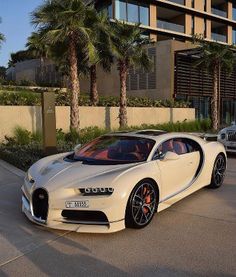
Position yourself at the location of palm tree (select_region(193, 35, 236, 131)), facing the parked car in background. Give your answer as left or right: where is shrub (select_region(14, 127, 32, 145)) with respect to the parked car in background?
right

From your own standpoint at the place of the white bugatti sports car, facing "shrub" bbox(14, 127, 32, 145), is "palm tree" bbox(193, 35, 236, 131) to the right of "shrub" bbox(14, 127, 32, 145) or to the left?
right

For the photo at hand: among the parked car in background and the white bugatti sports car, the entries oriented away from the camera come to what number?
0

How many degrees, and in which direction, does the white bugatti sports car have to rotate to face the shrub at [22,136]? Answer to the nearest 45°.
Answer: approximately 135° to its right

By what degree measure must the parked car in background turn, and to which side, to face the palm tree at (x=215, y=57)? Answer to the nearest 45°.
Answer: approximately 135° to its right

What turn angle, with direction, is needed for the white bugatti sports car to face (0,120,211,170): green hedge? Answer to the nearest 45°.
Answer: approximately 135° to its right

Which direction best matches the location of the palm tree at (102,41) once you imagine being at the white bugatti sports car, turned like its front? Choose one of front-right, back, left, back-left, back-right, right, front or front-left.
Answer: back-right

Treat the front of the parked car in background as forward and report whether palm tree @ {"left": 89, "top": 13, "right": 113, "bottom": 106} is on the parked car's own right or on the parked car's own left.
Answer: on the parked car's own right

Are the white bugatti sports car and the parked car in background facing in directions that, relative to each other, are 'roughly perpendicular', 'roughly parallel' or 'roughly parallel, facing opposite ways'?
roughly parallel

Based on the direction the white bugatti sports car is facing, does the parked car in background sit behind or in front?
behind

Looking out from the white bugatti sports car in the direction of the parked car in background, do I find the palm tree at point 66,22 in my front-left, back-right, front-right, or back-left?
front-left
